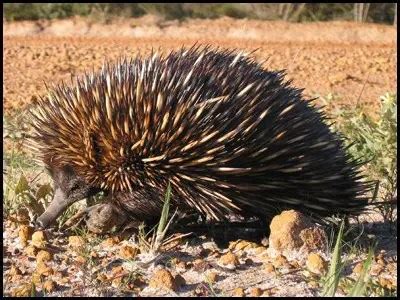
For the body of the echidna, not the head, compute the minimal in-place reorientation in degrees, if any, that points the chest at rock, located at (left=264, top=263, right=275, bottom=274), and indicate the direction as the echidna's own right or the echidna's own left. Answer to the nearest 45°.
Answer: approximately 135° to the echidna's own left

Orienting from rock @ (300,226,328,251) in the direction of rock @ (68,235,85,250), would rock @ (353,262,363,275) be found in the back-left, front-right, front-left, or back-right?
back-left

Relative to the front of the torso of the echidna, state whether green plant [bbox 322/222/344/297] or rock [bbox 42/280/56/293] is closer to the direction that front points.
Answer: the rock

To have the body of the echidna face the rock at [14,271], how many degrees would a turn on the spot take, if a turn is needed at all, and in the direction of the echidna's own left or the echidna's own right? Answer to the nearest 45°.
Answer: approximately 45° to the echidna's own left

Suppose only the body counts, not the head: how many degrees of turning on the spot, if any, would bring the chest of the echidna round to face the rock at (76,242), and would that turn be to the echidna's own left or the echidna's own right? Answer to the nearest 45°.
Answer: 0° — it already faces it

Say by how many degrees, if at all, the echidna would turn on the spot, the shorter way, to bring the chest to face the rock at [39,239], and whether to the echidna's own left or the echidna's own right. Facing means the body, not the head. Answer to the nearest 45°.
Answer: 0° — it already faces it

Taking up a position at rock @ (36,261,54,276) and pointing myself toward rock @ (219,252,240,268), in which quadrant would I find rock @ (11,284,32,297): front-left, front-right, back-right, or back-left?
back-right

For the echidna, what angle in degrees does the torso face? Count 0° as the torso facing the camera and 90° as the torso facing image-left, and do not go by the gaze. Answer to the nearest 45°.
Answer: approximately 90°

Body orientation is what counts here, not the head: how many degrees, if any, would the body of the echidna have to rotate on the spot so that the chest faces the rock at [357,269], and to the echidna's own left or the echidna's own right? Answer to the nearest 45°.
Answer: approximately 135° to the echidna's own left
